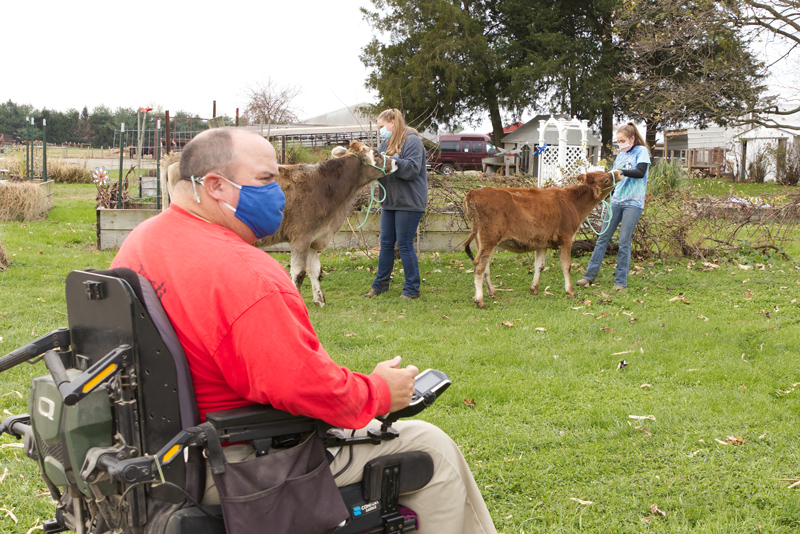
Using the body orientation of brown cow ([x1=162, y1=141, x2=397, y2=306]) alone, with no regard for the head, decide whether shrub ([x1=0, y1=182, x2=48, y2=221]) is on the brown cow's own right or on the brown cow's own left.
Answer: on the brown cow's own left

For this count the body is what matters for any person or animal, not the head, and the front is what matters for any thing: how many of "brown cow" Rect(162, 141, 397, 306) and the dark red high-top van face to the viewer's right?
2

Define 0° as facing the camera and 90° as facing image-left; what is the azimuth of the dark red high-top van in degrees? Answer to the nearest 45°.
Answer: approximately 270°

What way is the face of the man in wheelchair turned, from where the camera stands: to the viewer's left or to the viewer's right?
to the viewer's right

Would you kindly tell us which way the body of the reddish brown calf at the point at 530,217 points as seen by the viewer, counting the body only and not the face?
to the viewer's right

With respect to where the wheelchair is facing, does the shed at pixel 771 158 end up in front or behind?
in front

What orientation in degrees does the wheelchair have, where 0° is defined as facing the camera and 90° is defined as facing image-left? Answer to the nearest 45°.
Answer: approximately 225°

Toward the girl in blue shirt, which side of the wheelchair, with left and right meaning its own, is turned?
front

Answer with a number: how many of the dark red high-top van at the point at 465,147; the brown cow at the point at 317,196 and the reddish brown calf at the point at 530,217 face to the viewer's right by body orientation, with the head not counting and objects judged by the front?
3

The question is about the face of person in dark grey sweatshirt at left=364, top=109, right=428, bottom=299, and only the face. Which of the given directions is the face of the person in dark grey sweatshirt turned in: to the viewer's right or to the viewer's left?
to the viewer's left

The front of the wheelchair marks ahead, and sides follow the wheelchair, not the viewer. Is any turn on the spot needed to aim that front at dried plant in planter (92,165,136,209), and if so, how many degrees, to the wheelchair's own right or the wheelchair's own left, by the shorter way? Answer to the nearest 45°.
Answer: approximately 45° to the wheelchair's own left

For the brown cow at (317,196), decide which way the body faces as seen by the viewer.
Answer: to the viewer's right
